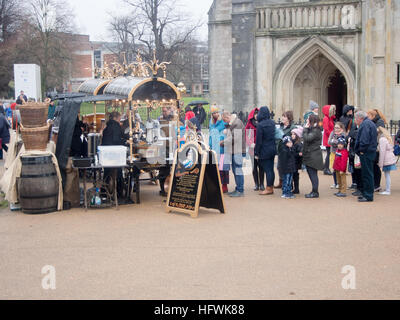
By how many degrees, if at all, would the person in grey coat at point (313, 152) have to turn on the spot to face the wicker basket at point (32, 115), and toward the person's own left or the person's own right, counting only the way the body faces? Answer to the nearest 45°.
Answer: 0° — they already face it

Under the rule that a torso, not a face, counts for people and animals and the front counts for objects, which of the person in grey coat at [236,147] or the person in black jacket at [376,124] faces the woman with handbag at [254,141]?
the person in black jacket

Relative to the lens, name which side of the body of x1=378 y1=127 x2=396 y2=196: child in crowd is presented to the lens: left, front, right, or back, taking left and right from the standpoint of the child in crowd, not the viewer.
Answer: left

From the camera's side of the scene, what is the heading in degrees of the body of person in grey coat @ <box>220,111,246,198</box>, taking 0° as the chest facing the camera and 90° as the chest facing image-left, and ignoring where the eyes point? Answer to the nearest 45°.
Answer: approximately 90°

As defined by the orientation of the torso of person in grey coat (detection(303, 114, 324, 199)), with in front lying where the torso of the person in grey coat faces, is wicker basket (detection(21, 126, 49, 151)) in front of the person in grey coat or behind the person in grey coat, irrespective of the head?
in front

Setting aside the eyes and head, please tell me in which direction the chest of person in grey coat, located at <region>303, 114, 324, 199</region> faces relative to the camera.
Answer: to the viewer's left

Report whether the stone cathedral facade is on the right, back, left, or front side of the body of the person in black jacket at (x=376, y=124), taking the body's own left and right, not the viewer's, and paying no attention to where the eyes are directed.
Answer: right

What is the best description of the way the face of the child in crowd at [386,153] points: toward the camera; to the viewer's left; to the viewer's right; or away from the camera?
to the viewer's left
